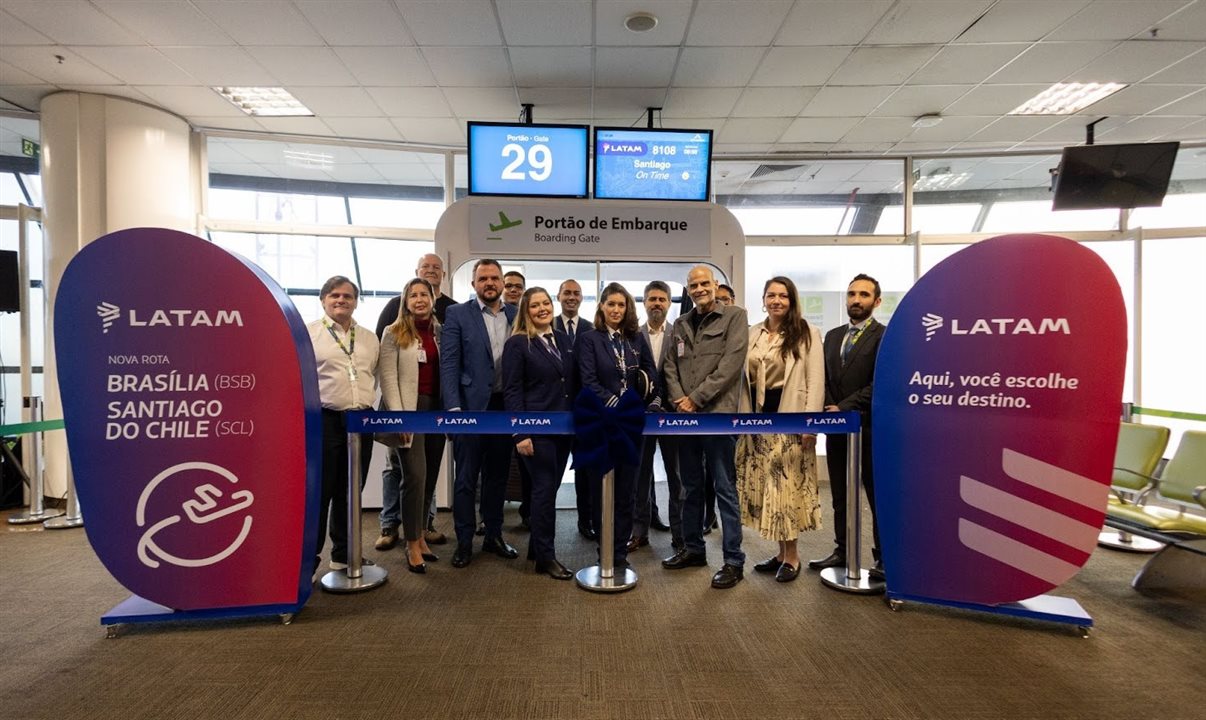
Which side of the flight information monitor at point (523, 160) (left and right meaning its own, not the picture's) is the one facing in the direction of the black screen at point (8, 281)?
right

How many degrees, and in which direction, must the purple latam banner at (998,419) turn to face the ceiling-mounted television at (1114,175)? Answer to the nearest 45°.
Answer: approximately 180°

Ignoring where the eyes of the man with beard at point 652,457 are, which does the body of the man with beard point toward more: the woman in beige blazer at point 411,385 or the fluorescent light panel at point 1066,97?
the woman in beige blazer

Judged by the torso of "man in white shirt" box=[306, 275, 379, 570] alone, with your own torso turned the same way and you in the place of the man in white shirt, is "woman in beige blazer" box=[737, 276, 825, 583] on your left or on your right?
on your left

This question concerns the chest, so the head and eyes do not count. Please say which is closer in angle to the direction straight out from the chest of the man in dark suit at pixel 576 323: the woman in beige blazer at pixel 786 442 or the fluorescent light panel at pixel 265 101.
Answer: the woman in beige blazer

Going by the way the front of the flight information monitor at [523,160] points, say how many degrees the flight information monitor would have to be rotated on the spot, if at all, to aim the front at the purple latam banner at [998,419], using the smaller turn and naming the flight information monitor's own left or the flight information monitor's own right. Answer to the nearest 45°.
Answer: approximately 45° to the flight information monitor's own left

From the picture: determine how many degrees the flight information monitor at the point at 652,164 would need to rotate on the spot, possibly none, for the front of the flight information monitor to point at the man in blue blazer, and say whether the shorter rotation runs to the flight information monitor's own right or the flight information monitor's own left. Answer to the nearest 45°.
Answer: approximately 45° to the flight information monitor's own right

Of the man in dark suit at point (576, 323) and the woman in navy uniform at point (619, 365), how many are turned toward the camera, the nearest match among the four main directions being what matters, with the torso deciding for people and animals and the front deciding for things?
2

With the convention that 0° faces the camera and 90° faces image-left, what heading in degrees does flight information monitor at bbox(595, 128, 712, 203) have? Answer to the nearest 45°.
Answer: approximately 0°
